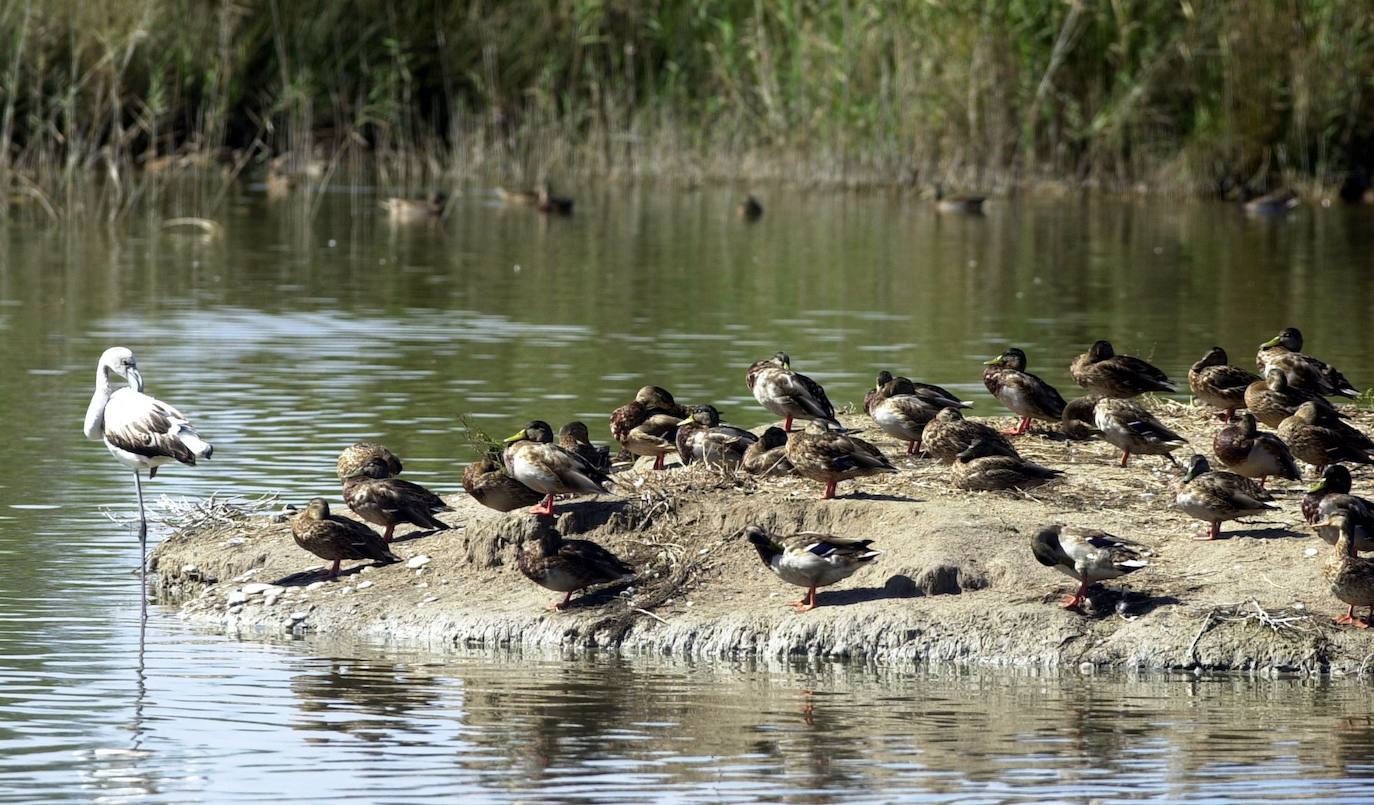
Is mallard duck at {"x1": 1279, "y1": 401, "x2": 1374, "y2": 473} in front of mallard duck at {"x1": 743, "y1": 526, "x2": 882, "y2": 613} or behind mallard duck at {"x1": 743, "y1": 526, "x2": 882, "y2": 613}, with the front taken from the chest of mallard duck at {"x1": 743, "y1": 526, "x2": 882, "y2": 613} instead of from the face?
behind

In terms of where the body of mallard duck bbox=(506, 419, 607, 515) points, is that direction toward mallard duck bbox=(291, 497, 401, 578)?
yes

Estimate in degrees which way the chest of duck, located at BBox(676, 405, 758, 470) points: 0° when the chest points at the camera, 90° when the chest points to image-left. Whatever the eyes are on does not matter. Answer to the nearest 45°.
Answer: approximately 90°

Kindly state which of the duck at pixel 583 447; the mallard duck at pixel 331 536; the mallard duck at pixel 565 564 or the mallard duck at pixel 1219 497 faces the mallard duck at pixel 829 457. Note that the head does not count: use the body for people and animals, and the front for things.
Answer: the mallard duck at pixel 1219 497

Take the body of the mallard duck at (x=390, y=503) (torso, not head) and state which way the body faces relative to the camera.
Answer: to the viewer's left

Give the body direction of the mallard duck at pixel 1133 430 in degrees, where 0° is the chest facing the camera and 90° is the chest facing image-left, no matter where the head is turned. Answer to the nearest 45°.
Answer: approximately 90°

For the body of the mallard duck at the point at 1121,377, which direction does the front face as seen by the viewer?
to the viewer's left

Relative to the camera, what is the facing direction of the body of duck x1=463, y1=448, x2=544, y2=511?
to the viewer's left

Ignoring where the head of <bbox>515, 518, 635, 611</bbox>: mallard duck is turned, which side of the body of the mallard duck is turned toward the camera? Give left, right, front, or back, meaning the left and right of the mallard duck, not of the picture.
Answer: left

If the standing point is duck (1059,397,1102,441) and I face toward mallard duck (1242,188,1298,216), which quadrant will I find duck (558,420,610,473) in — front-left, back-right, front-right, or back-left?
back-left

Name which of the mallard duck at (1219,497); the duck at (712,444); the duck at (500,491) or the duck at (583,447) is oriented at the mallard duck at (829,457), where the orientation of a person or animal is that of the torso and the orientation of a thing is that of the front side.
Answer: the mallard duck at (1219,497)

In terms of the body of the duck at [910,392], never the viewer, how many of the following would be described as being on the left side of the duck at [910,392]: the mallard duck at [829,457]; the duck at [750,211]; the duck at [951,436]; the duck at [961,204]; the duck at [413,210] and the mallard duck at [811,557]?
3

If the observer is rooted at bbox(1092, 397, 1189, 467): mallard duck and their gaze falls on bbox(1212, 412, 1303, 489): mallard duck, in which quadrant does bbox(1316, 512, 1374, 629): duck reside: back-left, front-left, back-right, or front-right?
front-right

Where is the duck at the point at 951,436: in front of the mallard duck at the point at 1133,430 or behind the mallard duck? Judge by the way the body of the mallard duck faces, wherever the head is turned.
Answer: in front

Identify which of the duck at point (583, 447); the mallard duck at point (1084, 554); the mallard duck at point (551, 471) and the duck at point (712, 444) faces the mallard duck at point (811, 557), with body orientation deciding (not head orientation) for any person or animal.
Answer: the mallard duck at point (1084, 554)
